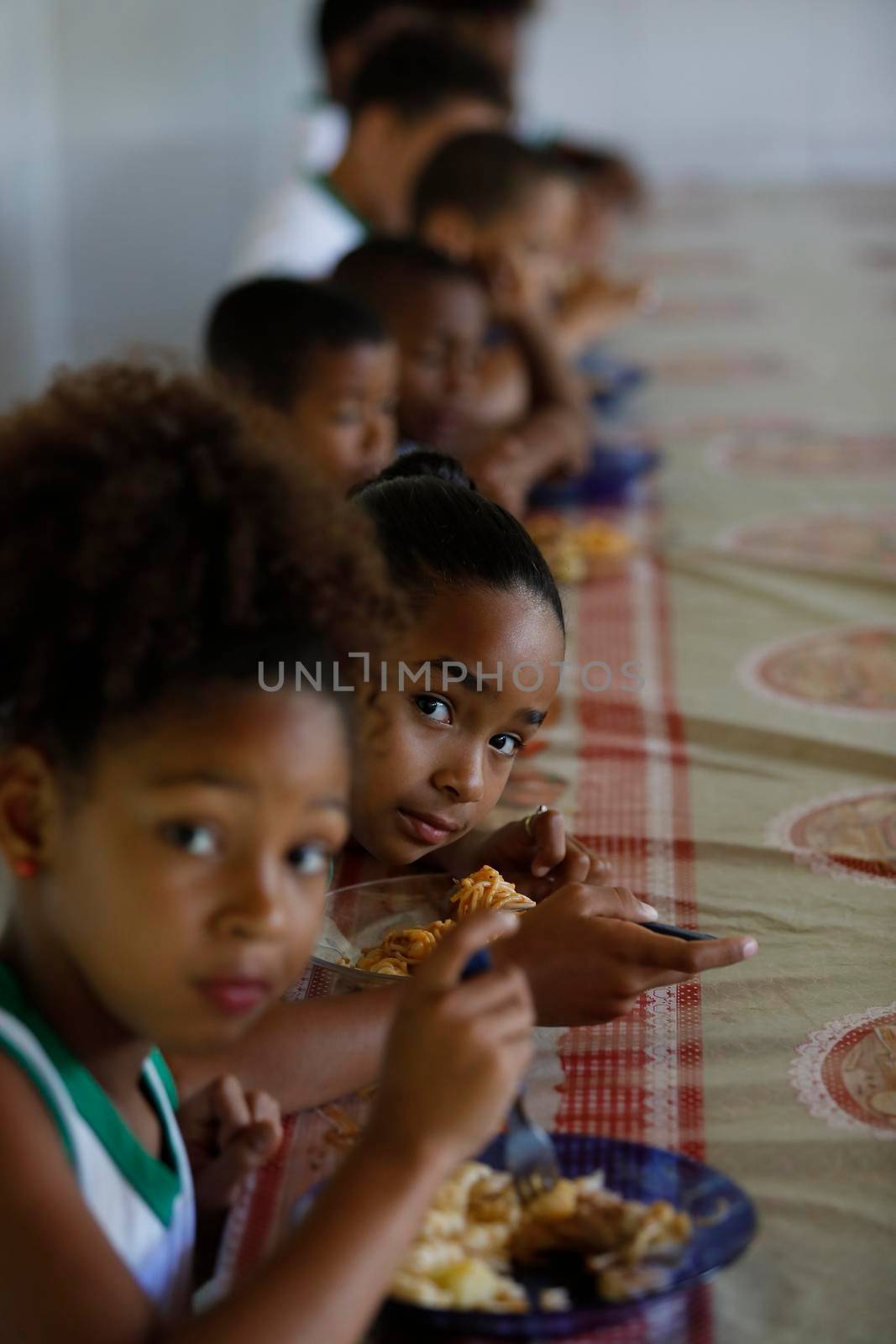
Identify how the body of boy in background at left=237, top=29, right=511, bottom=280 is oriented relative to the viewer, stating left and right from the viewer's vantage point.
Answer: facing to the right of the viewer

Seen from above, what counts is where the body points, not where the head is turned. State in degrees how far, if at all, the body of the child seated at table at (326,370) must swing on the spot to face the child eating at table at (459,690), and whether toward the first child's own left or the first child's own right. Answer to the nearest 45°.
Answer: approximately 45° to the first child's own right

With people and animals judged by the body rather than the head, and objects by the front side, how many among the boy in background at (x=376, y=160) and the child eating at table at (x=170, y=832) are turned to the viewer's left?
0

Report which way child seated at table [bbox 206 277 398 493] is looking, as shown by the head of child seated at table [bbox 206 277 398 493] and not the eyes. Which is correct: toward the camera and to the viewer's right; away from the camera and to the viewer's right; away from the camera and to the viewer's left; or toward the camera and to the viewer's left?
toward the camera and to the viewer's right

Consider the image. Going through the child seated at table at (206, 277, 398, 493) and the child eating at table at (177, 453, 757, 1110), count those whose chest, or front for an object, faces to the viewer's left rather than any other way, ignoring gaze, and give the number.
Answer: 0

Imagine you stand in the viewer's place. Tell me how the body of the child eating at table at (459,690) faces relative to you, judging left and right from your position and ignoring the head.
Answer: facing the viewer and to the right of the viewer

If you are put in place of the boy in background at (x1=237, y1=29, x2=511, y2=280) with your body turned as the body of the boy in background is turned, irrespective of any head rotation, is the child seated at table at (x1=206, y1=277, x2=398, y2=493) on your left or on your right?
on your right

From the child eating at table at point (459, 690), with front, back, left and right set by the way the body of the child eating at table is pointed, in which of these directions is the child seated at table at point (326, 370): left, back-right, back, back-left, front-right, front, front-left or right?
back-left
